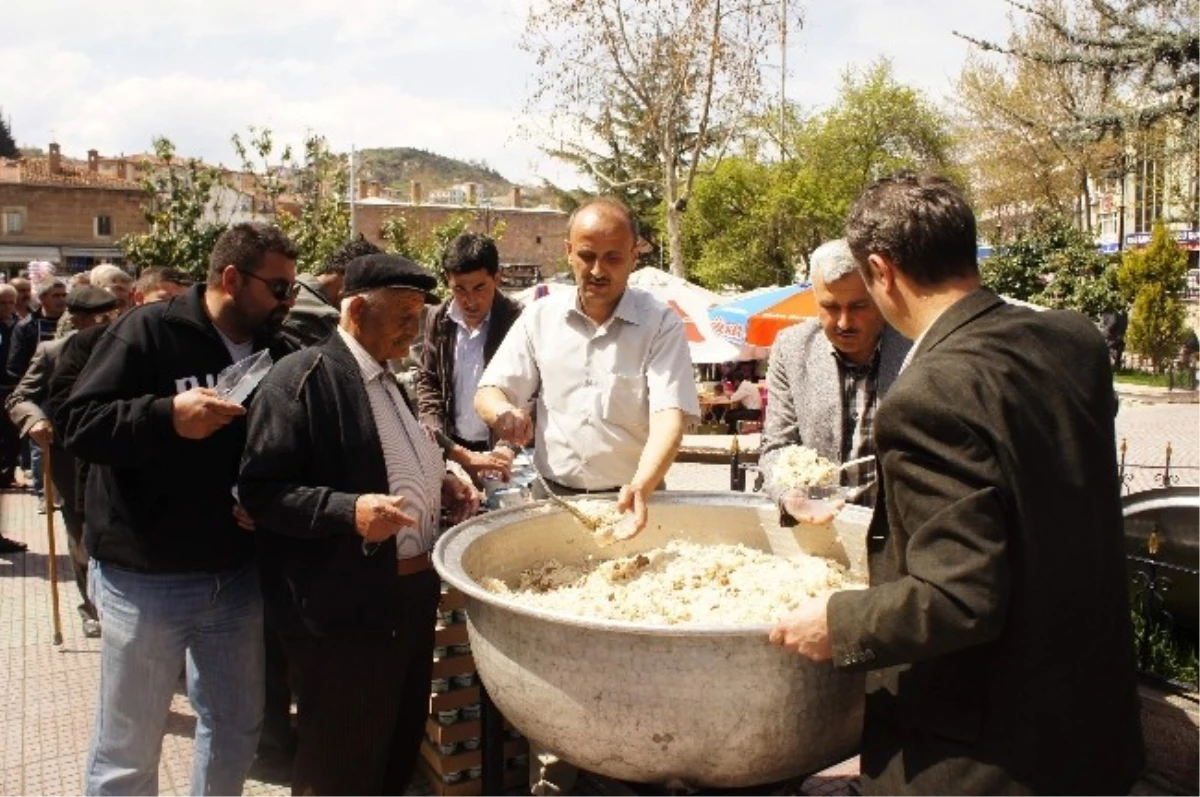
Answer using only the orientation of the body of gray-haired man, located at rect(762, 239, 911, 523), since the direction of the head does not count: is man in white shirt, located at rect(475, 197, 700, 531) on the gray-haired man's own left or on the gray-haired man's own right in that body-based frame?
on the gray-haired man's own right

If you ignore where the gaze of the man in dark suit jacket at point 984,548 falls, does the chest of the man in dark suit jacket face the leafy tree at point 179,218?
yes

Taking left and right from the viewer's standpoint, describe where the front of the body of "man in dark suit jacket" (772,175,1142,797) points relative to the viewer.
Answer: facing away from the viewer and to the left of the viewer

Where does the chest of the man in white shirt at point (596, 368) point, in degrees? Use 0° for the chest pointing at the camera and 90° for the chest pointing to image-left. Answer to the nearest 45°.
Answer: approximately 0°

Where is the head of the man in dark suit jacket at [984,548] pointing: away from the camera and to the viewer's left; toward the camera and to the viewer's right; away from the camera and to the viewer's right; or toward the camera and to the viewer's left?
away from the camera and to the viewer's left

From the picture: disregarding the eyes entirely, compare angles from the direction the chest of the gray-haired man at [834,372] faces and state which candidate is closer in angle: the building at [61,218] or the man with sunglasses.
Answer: the man with sunglasses

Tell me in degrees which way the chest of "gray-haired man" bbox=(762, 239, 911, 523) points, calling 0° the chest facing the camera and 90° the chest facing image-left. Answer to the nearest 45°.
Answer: approximately 0°

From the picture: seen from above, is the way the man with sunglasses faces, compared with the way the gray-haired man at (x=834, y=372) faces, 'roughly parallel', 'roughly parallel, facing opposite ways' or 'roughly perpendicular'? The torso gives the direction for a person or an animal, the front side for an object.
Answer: roughly perpendicular

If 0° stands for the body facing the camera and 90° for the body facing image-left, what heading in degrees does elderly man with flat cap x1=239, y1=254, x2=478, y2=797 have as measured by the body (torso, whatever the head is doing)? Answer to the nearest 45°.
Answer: approximately 315°

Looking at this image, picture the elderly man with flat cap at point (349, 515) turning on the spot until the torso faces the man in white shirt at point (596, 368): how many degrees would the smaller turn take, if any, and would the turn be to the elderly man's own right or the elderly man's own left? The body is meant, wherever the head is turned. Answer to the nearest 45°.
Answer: approximately 90° to the elderly man's own left

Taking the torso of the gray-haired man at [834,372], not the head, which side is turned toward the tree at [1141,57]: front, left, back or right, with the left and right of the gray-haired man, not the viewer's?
back

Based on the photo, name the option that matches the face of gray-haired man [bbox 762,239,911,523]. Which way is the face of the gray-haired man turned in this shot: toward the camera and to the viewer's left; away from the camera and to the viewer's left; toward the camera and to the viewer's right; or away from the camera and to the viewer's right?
toward the camera and to the viewer's left

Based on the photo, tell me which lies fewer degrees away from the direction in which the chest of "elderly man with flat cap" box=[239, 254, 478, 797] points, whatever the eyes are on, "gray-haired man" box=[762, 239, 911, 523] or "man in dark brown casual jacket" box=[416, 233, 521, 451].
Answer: the gray-haired man

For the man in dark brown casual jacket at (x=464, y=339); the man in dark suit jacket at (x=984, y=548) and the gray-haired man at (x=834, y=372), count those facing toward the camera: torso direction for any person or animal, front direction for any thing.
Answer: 2

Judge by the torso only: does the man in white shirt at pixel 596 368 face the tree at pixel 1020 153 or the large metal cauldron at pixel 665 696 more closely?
the large metal cauldron
